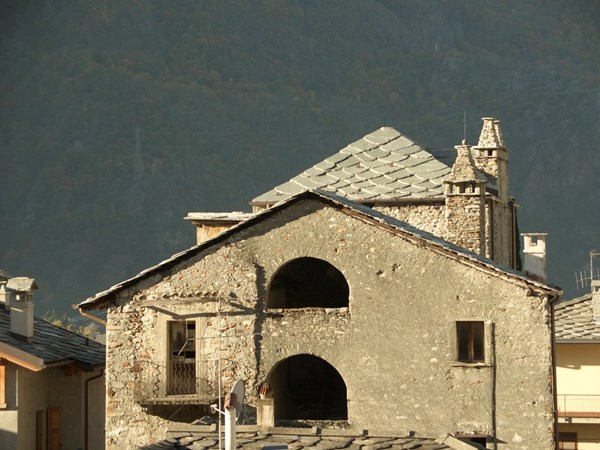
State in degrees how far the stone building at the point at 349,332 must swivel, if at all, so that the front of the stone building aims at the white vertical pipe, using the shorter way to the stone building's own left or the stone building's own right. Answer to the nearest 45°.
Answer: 0° — it already faces it

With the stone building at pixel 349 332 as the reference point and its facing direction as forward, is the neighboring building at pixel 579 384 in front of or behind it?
behind

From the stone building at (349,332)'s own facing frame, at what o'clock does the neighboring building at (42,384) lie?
The neighboring building is roughly at 4 o'clock from the stone building.

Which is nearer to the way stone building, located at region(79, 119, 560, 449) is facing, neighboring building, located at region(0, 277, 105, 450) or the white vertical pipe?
the white vertical pipe

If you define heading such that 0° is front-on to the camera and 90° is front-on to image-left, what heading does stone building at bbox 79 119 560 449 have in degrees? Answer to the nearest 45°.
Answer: approximately 0°
